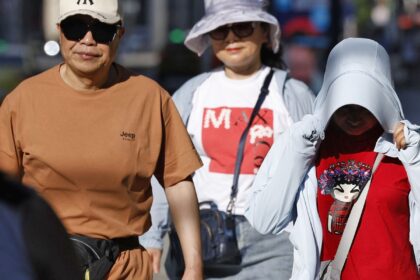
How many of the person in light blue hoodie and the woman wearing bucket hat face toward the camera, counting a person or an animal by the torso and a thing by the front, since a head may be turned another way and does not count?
2

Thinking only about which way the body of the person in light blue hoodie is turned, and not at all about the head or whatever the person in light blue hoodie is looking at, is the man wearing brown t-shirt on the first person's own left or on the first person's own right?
on the first person's own right

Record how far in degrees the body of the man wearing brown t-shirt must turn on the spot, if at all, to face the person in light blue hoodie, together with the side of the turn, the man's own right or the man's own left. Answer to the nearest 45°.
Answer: approximately 90° to the man's own left

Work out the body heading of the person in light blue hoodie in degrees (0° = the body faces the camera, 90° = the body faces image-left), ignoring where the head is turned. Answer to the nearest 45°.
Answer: approximately 0°

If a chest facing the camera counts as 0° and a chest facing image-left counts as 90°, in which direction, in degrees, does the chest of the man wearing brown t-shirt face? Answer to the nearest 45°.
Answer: approximately 0°
